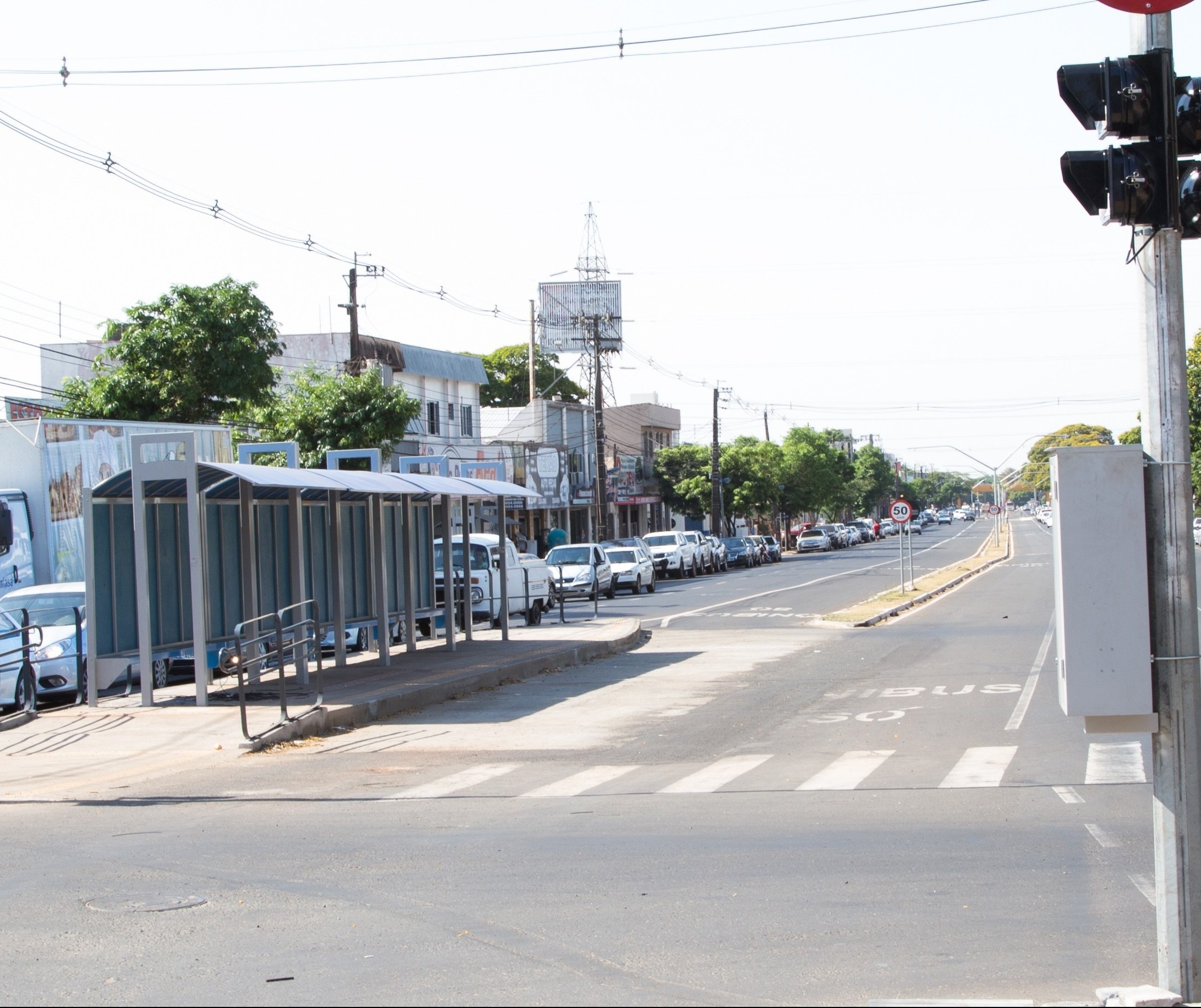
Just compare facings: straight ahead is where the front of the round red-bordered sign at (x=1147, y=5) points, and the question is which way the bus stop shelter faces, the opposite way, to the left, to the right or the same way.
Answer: to the left

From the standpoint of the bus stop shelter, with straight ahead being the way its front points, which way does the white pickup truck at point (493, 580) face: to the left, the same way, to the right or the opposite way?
to the right

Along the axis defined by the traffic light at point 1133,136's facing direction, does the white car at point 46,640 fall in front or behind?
in front

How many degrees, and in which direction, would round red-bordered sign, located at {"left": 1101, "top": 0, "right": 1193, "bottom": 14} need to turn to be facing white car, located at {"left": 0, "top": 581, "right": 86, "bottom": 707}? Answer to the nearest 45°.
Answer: approximately 135° to its right

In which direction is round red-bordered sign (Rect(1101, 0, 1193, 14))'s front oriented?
toward the camera

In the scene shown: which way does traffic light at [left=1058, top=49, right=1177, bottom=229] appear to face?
to the viewer's left

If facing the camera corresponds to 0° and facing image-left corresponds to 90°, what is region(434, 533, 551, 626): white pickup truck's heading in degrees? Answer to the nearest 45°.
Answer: approximately 45°

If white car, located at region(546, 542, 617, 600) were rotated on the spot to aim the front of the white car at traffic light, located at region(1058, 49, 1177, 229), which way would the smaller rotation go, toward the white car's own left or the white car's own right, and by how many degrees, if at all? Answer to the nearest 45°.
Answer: approximately 45° to the white car's own left

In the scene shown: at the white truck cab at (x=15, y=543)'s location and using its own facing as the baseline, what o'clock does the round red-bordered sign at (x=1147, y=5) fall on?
The round red-bordered sign is roughly at 10 o'clock from the white truck cab.

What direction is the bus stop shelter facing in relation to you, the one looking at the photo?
facing the viewer and to the right of the viewer
